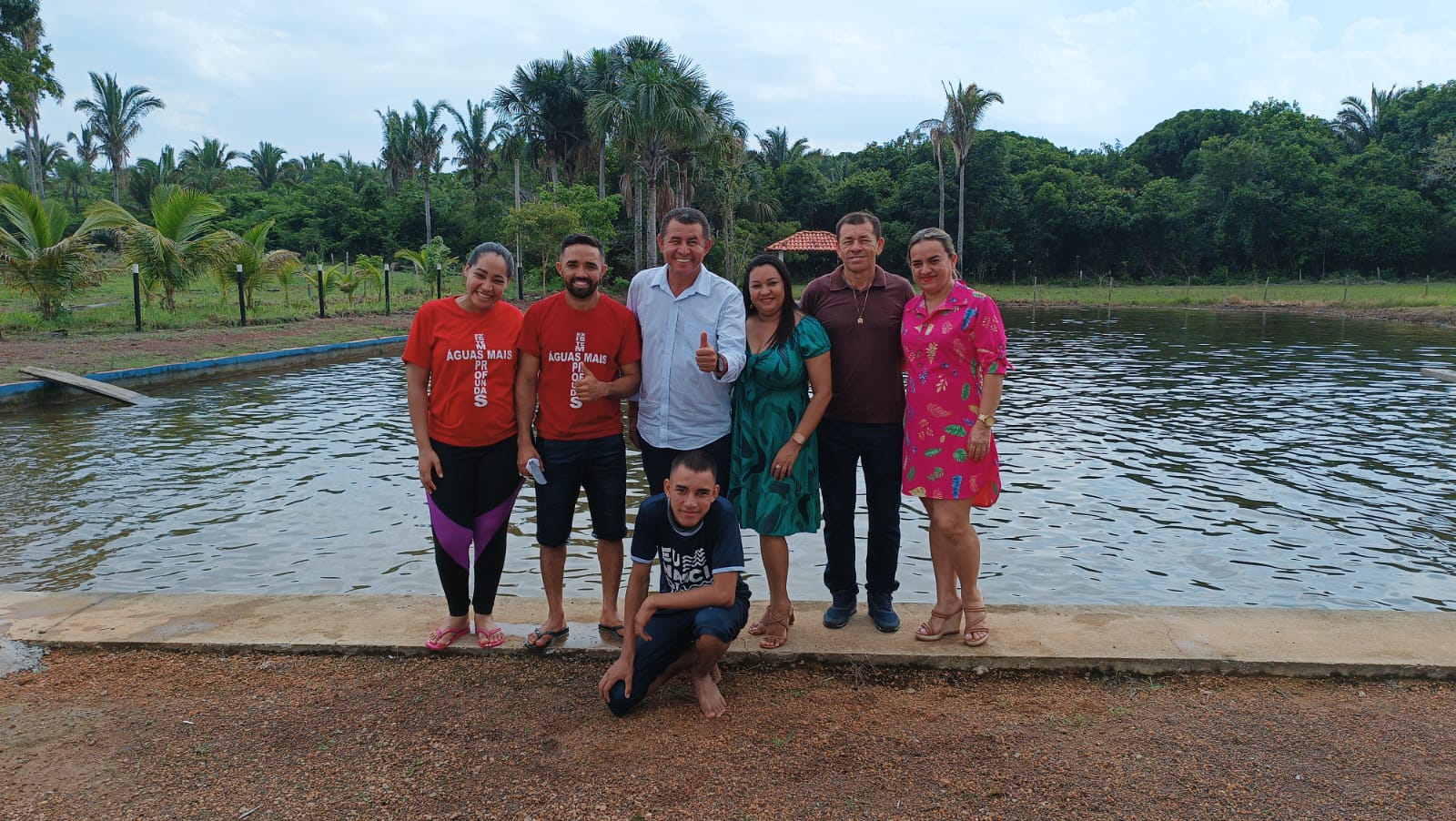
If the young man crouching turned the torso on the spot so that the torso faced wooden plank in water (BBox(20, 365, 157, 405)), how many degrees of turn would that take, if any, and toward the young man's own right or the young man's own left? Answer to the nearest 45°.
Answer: approximately 135° to the young man's own right

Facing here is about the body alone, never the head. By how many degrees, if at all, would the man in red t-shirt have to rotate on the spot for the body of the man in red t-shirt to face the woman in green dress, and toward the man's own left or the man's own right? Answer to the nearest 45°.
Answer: approximately 90° to the man's own left

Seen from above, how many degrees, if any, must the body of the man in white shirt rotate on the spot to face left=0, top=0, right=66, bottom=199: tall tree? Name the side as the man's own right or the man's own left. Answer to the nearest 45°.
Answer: approximately 135° to the man's own right

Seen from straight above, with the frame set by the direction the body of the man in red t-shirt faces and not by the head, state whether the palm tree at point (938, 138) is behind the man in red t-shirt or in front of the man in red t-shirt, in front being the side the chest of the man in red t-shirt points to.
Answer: behind

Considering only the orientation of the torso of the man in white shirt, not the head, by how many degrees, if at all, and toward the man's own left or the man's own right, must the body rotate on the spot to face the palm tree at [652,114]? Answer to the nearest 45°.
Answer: approximately 180°

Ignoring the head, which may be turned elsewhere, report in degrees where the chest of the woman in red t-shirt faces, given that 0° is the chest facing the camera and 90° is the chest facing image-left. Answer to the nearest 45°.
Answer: approximately 0°
